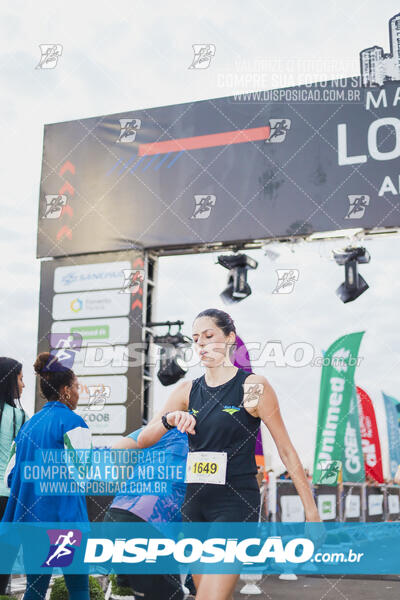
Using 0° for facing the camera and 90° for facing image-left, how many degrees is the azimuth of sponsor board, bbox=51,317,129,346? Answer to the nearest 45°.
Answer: approximately 0°

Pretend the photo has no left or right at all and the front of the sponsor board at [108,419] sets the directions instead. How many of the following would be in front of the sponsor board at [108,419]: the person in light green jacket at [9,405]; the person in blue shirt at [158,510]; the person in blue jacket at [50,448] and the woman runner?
4

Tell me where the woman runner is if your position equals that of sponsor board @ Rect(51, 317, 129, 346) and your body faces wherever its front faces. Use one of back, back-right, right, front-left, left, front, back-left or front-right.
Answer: front

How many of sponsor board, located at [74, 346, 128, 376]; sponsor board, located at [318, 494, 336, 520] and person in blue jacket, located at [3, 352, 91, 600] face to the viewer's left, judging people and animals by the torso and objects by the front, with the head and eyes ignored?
0

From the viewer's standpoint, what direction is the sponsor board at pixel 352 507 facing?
toward the camera

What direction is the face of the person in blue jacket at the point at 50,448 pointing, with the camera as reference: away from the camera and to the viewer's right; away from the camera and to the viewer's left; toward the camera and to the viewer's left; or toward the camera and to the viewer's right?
away from the camera and to the viewer's right

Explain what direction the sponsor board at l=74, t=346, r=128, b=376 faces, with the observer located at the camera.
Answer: facing the viewer

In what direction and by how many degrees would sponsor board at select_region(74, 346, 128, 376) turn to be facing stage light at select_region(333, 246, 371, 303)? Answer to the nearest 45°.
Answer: approximately 45° to its left

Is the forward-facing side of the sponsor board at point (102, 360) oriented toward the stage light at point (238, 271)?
no

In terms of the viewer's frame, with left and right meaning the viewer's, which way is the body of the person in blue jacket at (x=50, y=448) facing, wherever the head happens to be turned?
facing away from the viewer and to the right of the viewer
